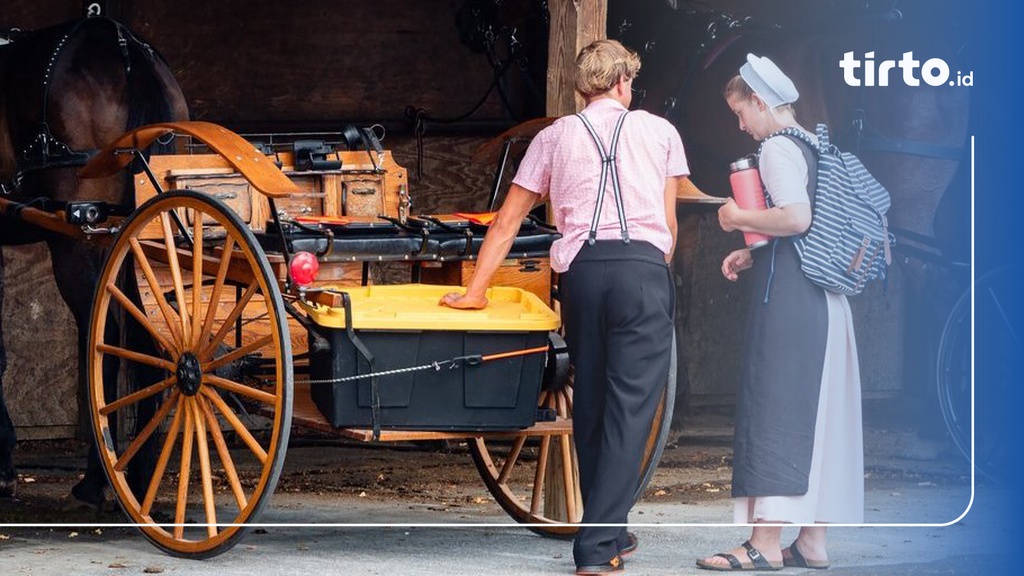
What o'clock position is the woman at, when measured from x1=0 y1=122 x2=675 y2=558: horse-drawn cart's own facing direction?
The woman is roughly at 5 o'clock from the horse-drawn cart.

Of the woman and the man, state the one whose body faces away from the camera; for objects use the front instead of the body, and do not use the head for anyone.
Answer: the man

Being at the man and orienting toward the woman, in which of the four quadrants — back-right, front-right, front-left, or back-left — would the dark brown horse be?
back-left

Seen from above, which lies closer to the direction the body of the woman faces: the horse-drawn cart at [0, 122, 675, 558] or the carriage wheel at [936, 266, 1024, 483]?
the horse-drawn cart

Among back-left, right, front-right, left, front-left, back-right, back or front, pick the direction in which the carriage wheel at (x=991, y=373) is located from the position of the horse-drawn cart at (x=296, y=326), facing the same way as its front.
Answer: back-right

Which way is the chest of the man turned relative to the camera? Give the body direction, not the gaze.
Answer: away from the camera

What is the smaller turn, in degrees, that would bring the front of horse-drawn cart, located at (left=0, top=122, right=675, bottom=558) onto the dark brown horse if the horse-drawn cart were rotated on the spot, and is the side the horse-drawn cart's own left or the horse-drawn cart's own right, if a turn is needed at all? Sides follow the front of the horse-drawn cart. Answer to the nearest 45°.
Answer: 0° — it already faces it

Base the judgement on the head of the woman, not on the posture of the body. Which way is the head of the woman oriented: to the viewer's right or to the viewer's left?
to the viewer's left

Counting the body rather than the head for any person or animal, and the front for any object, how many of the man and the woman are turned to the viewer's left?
1

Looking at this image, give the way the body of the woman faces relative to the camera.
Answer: to the viewer's left

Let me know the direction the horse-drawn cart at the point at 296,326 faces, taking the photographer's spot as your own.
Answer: facing away from the viewer and to the left of the viewer
